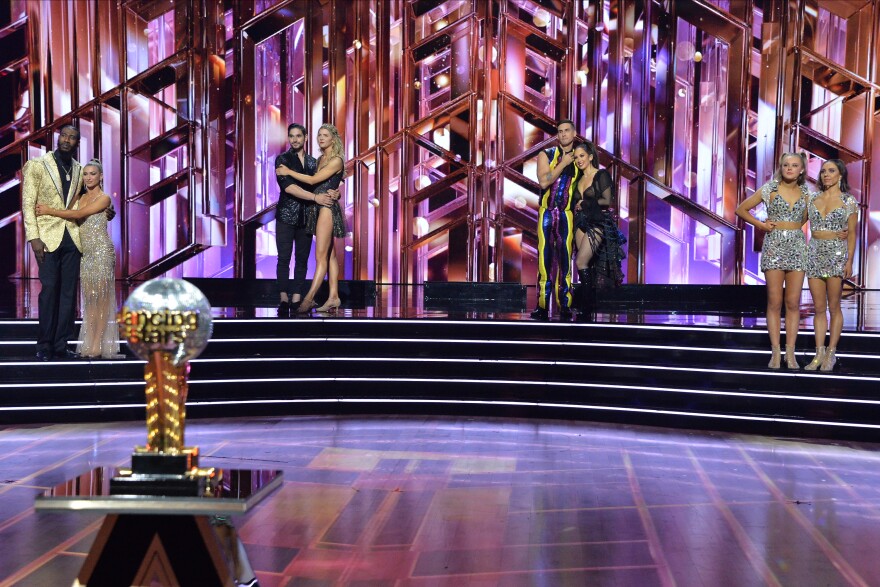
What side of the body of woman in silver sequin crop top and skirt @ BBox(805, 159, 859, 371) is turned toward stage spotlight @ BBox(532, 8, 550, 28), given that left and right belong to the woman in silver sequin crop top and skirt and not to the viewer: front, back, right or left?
right

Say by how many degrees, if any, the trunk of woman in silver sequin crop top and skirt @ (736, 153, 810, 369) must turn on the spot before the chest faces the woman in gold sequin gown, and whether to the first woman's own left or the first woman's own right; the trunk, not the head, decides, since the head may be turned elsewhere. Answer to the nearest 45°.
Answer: approximately 90° to the first woman's own right

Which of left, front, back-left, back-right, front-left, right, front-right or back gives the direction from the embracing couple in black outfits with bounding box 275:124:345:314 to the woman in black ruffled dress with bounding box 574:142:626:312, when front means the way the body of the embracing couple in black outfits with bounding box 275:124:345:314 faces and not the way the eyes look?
back-left

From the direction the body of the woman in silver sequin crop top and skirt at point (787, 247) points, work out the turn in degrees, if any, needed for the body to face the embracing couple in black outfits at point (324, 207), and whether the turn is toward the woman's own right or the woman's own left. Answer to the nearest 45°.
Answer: approximately 90° to the woman's own right

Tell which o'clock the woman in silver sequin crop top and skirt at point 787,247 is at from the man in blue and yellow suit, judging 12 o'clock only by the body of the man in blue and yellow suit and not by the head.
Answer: The woman in silver sequin crop top and skirt is roughly at 10 o'clock from the man in blue and yellow suit.

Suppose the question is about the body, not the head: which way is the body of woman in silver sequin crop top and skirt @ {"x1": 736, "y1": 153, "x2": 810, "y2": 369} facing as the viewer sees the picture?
toward the camera

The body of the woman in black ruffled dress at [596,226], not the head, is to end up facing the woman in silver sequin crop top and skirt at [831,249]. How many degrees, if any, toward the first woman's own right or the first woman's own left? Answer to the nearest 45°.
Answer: approximately 90° to the first woman's own left

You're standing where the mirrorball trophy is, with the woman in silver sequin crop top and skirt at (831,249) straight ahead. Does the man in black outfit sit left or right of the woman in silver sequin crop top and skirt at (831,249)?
left

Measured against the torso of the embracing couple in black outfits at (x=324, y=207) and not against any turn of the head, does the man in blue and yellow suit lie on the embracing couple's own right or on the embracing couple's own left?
on the embracing couple's own left

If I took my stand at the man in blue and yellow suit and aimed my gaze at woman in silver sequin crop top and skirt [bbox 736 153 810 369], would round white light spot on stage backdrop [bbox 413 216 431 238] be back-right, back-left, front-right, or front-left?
back-left

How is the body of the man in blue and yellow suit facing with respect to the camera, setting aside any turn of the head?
toward the camera

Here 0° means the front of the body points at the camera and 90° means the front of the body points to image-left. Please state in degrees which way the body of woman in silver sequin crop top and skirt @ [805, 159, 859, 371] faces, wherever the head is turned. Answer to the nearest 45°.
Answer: approximately 45°

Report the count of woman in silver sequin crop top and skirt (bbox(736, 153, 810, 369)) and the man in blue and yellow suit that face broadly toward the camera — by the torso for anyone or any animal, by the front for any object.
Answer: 2

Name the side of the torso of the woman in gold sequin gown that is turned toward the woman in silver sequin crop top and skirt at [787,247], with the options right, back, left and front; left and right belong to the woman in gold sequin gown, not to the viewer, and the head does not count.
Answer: left

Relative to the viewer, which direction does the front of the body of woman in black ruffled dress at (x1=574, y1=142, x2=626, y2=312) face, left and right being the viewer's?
facing the viewer and to the left of the viewer

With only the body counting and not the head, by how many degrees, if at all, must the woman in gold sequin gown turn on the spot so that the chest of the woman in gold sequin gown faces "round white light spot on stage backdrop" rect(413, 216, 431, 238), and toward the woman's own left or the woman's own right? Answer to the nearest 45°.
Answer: approximately 180°

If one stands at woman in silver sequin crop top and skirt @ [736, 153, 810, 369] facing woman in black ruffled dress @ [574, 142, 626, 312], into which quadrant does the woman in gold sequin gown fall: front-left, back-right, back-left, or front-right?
front-left
